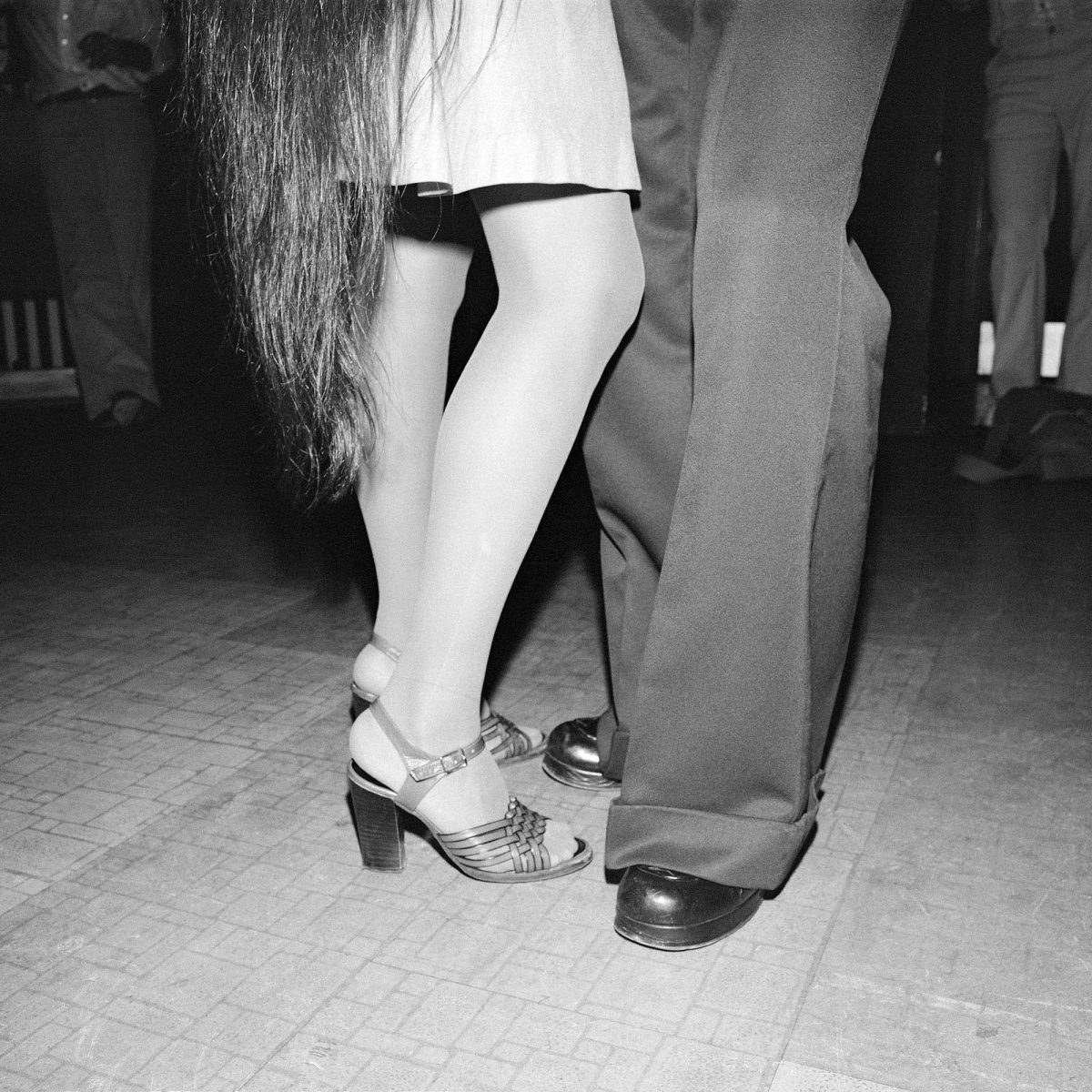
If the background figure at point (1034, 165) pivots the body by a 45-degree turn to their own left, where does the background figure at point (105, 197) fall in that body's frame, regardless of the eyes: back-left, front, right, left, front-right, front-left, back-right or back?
back-right

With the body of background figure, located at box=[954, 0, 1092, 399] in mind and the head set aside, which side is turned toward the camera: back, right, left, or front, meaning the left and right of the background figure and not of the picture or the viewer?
front
